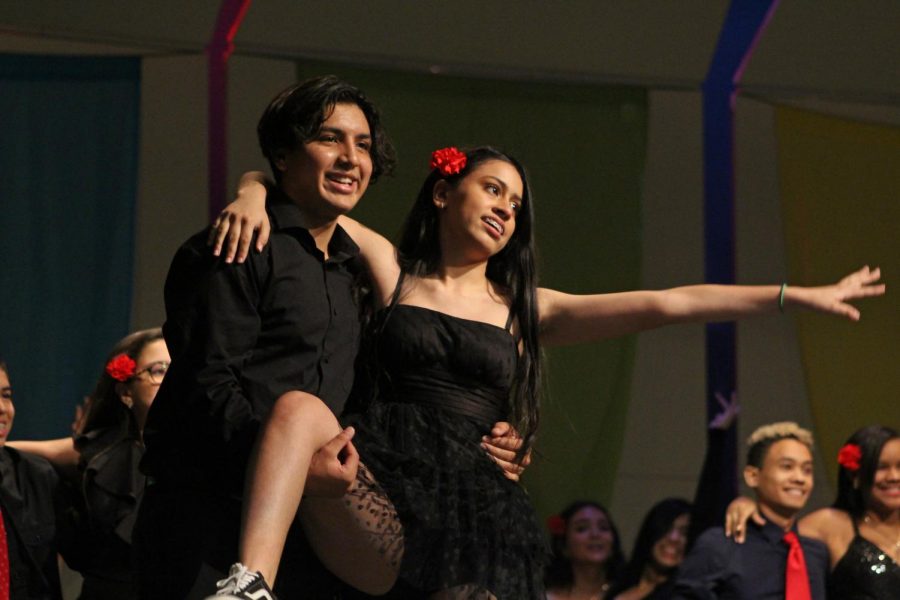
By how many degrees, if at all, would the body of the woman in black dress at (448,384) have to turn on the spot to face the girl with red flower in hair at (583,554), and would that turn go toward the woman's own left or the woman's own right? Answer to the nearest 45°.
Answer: approximately 180°

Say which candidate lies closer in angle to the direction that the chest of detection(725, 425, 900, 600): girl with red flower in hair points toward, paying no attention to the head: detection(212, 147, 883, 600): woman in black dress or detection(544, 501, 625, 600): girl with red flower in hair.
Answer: the woman in black dress

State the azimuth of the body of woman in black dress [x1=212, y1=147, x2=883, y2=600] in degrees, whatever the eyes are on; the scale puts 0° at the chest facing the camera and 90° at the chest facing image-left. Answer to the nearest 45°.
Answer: approximately 0°

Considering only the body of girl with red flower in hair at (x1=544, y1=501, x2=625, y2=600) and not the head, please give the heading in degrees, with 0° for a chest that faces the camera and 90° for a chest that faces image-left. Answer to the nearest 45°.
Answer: approximately 315°

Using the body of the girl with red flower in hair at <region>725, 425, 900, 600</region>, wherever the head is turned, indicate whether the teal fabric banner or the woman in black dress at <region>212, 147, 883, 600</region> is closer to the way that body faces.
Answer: the woman in black dress

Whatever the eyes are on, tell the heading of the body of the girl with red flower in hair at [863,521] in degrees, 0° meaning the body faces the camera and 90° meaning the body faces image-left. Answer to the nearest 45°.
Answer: approximately 315°

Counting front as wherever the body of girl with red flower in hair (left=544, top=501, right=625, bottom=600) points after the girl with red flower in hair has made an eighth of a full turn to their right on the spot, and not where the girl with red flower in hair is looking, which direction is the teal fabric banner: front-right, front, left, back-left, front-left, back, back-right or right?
right

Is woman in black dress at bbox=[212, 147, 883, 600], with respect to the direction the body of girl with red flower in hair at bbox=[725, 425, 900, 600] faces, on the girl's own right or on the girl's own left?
on the girl's own right

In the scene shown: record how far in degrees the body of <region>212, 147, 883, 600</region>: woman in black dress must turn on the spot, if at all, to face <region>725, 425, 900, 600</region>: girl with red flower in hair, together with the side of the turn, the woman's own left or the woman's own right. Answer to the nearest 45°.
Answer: approximately 135° to the woman's own left
